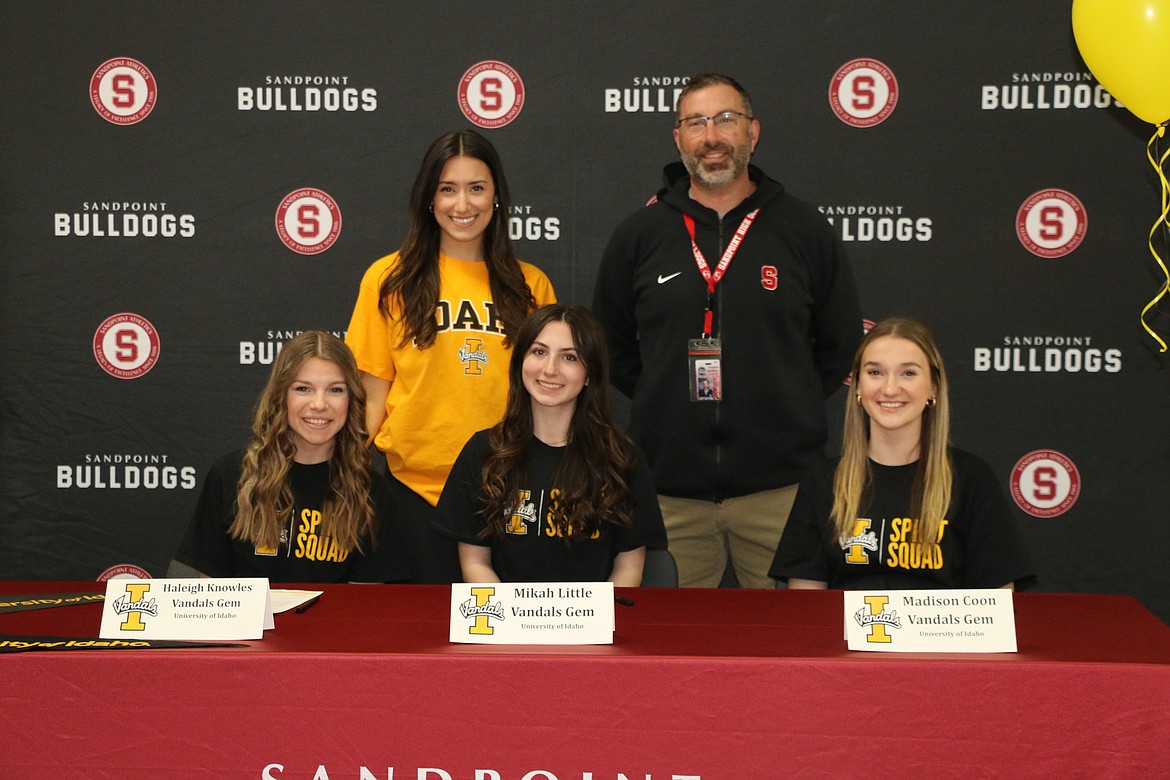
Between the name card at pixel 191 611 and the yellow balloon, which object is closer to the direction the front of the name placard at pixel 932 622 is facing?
the name card

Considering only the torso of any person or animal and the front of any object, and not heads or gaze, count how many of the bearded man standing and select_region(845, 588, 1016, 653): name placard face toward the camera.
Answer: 2

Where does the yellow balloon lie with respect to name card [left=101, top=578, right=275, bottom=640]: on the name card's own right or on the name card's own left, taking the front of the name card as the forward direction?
on the name card's own left

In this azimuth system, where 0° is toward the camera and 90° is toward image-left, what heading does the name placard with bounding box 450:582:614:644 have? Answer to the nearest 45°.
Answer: approximately 0°

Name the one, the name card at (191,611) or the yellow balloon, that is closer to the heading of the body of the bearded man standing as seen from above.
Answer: the name card

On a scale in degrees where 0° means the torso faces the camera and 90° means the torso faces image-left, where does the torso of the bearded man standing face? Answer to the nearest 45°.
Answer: approximately 0°
